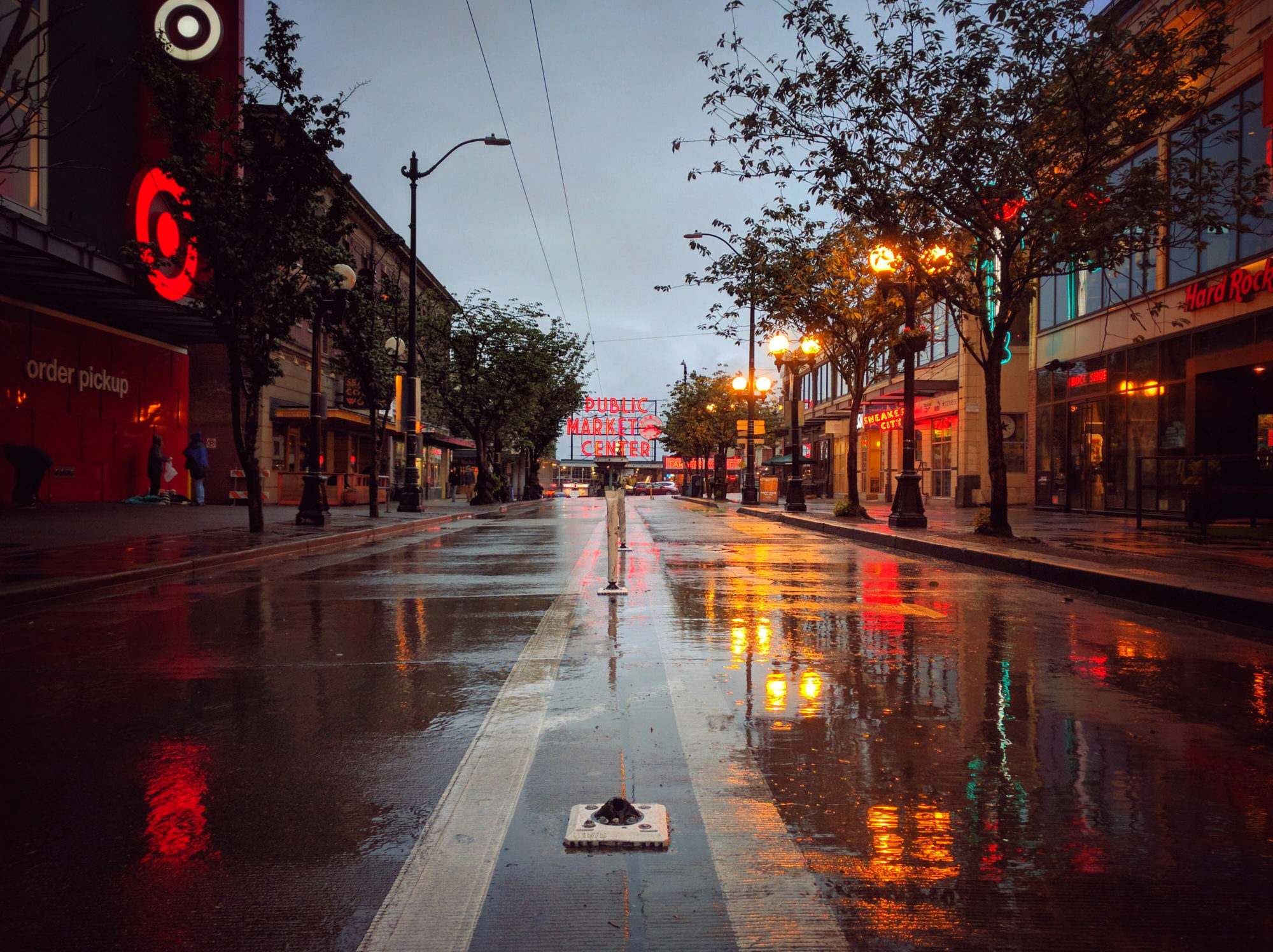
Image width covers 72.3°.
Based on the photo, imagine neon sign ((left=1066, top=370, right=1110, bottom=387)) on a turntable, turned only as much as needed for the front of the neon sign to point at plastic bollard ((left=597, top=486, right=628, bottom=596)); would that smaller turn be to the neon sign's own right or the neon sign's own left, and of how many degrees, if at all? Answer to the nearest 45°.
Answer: approximately 45° to the neon sign's own left

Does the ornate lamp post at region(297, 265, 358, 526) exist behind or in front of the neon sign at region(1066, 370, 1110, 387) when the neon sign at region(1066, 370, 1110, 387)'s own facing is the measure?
in front

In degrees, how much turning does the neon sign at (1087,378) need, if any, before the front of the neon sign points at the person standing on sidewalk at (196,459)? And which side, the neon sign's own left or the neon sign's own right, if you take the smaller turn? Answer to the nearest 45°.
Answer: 0° — it already faces them

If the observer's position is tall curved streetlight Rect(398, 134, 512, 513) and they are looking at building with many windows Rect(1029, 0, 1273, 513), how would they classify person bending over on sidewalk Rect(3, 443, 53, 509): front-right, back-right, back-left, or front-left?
back-right

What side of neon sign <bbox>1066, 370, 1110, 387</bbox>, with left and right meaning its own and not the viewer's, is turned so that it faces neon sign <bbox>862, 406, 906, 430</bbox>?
right

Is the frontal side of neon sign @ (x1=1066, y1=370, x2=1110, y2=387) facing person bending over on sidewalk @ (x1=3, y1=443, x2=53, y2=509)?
yes

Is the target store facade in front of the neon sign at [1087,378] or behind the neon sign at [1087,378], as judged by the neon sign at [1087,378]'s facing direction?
in front

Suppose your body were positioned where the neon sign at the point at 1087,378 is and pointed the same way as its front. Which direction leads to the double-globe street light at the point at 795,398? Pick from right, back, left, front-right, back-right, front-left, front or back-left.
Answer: front-right

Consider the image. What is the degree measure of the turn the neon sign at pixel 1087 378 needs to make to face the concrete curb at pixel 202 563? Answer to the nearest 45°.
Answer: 0° — it already faces it

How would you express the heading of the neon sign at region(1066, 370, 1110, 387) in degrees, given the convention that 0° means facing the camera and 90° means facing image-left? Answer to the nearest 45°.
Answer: approximately 45°

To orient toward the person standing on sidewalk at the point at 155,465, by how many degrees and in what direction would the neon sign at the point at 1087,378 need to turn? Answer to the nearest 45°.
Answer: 0° — it already faces them
